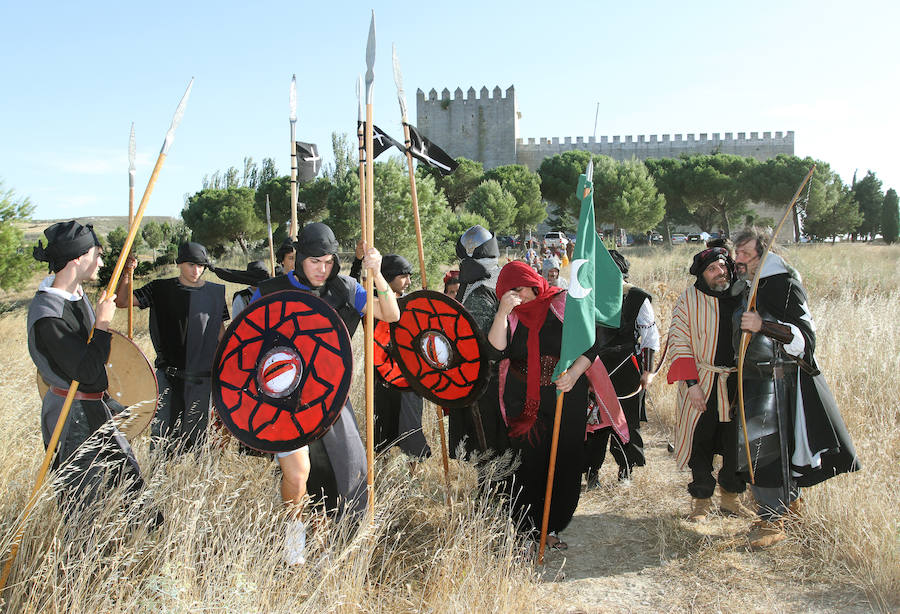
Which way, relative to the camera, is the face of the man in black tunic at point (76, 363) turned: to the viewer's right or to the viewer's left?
to the viewer's right

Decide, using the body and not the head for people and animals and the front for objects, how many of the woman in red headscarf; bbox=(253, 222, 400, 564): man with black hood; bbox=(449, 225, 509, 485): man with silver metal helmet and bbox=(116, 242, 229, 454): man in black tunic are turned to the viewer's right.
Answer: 0

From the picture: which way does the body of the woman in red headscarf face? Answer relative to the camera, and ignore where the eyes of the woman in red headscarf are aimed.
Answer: toward the camera

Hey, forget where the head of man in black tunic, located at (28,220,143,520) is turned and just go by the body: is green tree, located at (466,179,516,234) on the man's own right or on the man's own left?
on the man's own left

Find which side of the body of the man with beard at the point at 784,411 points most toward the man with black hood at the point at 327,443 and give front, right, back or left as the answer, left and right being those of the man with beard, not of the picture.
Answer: front

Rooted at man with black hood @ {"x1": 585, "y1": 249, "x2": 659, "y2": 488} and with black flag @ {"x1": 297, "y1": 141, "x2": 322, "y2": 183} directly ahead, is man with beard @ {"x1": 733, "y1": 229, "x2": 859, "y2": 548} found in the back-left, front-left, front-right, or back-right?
back-left

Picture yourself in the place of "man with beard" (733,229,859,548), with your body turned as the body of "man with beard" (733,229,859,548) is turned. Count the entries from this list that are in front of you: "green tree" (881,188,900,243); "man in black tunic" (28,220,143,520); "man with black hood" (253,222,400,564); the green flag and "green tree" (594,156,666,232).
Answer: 3

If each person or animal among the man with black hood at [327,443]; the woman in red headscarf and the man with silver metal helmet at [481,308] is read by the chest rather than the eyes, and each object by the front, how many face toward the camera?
3

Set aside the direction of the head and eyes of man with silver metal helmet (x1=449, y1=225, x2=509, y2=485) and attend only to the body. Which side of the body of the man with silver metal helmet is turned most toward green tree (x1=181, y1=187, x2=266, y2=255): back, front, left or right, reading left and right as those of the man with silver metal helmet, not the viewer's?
back

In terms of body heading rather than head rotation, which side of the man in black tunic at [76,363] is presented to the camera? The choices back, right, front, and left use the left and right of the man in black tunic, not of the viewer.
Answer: right

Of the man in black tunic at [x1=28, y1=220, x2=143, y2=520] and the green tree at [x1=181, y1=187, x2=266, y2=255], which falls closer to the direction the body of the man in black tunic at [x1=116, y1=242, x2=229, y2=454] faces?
the man in black tunic

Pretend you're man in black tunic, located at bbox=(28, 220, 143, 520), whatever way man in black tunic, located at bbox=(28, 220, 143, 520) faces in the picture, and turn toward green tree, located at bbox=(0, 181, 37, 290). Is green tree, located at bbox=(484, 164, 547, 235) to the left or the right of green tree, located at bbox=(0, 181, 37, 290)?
right

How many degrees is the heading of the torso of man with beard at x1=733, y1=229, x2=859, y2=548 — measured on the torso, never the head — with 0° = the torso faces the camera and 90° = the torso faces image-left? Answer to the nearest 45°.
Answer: approximately 45°

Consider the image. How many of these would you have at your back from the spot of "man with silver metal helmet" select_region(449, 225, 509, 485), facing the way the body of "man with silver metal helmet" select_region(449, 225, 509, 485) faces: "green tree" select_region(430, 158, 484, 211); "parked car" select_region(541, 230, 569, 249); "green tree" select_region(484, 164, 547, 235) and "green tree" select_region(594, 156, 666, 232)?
4

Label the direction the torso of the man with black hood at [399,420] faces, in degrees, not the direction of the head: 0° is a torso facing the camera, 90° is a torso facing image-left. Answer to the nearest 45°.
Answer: approximately 315°

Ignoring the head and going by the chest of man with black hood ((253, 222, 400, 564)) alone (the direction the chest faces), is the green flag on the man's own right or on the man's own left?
on the man's own left

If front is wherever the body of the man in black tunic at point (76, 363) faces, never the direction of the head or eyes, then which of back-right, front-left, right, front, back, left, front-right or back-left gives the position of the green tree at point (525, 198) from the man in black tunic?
front-left
